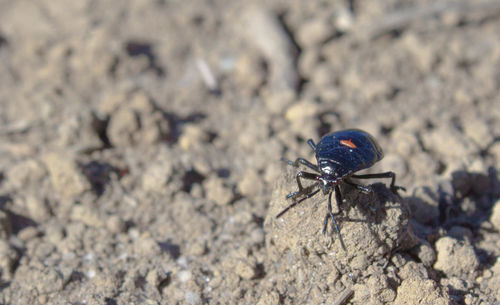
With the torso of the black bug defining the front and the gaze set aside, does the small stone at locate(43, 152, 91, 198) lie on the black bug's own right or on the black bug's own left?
on the black bug's own right

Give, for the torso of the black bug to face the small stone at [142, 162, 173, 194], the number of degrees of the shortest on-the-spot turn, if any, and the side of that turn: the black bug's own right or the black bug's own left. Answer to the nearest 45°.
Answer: approximately 45° to the black bug's own right

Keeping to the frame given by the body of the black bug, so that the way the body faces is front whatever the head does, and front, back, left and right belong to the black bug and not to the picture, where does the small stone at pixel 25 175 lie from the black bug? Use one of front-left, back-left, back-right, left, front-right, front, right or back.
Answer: front-right

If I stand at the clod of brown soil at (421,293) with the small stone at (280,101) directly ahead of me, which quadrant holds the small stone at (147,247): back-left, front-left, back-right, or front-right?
front-left

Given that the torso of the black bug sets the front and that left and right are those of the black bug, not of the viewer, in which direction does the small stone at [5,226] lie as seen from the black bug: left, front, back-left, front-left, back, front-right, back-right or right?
front-right

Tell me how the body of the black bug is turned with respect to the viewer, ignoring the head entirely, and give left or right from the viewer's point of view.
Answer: facing the viewer and to the left of the viewer

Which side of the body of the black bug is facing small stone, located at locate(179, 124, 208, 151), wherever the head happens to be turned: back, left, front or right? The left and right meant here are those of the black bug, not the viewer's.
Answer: right

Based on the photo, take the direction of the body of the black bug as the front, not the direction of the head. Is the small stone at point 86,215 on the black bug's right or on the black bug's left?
on the black bug's right
